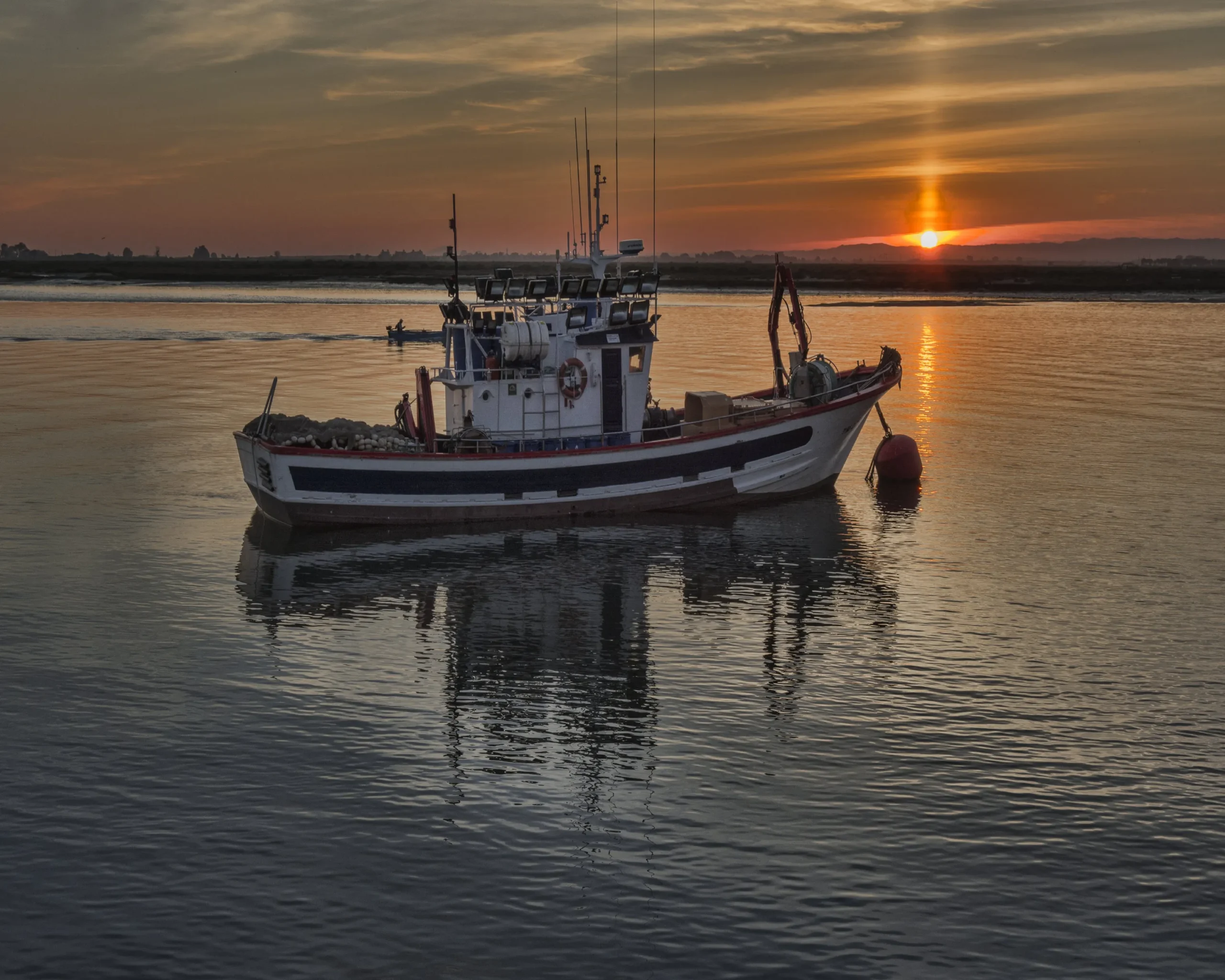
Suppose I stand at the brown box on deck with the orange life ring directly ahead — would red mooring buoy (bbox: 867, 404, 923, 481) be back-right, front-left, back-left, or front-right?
back-right

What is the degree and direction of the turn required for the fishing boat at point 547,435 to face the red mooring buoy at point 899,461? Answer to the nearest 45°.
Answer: approximately 45° to its left

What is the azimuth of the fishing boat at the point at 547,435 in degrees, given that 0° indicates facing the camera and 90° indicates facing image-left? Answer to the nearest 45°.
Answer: approximately 270°
